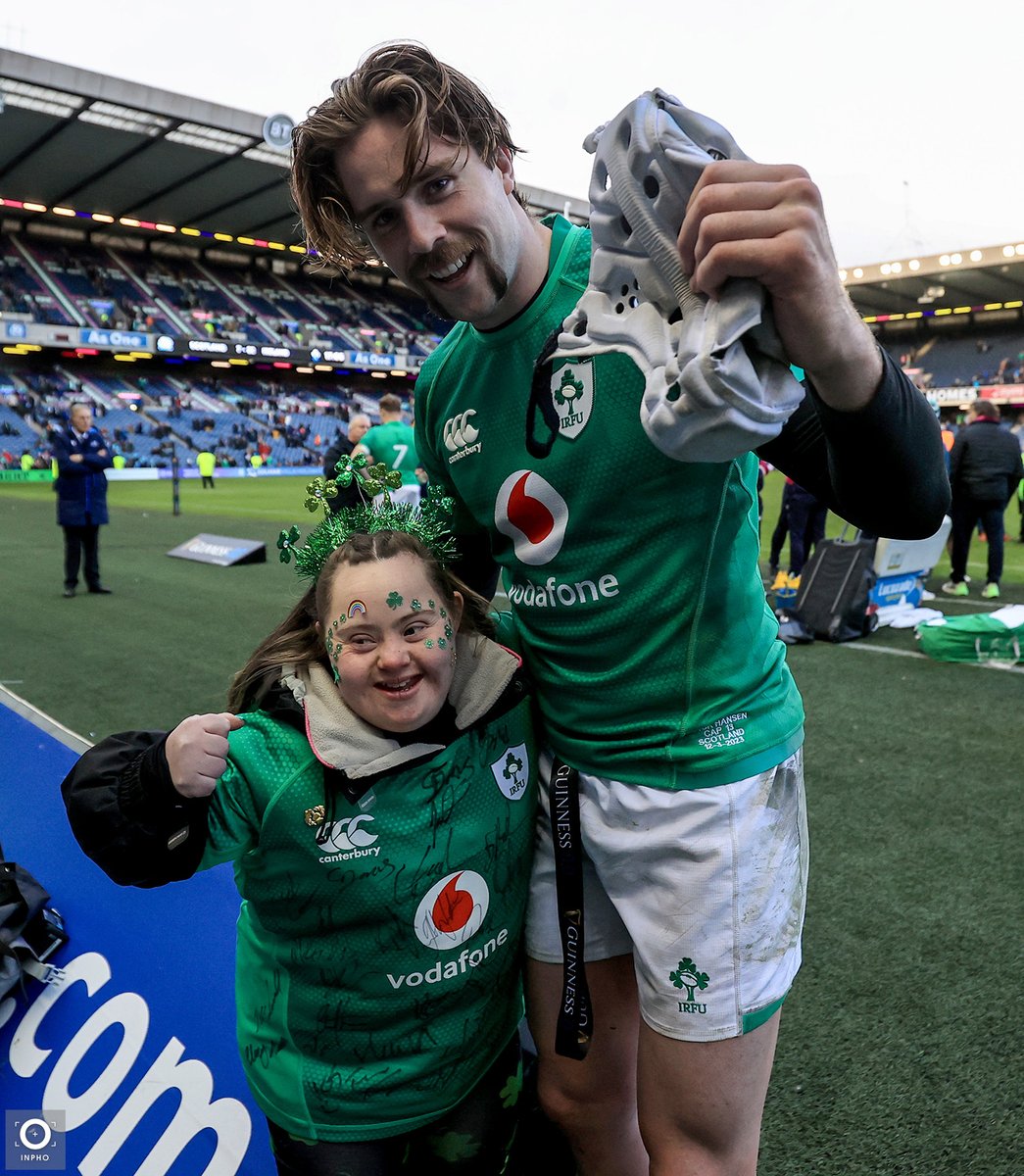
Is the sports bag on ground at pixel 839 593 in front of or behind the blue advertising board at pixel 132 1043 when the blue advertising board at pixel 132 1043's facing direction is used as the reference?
behind

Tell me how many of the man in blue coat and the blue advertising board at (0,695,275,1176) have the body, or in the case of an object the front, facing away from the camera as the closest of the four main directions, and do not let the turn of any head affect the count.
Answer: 0

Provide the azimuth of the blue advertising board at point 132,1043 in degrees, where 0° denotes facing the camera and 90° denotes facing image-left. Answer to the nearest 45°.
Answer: approximately 45°

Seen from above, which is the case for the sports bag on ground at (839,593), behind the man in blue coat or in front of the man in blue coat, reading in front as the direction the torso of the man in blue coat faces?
in front

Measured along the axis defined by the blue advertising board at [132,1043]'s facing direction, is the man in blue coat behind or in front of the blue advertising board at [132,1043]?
behind
